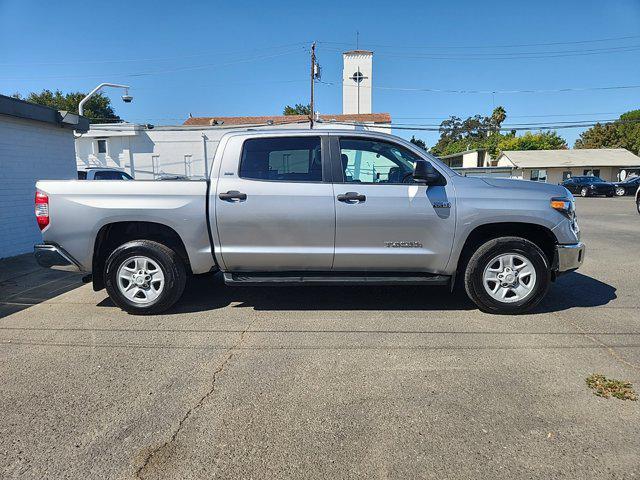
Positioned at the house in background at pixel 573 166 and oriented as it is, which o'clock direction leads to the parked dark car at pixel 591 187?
The parked dark car is roughly at 12 o'clock from the house in background.

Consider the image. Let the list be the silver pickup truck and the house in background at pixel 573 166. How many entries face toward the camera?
1

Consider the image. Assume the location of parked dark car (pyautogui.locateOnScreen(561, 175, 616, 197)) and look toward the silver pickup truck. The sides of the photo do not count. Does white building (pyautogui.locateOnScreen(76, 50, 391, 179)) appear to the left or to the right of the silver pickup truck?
right

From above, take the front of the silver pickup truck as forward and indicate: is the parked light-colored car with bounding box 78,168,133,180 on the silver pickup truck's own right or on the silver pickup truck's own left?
on the silver pickup truck's own left

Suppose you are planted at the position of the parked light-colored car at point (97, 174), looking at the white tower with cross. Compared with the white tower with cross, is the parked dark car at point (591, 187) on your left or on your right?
right

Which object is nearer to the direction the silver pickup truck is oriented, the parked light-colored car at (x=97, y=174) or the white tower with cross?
the white tower with cross

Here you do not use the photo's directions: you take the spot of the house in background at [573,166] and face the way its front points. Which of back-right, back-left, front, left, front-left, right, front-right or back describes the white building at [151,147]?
front-right

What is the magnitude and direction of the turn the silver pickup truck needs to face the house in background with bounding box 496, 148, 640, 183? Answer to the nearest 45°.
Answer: approximately 45° to its left

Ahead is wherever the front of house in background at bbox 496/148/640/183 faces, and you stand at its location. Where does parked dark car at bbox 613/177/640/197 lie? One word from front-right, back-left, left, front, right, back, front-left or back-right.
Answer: front

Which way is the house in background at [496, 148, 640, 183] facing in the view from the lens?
facing the viewer

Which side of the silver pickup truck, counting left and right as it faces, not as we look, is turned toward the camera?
right

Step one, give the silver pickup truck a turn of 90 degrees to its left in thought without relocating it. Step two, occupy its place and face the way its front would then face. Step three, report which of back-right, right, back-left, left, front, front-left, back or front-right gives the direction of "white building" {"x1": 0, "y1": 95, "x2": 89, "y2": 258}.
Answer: front-left

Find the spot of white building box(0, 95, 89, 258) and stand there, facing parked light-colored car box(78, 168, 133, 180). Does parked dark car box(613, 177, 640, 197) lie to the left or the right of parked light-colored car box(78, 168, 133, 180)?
right

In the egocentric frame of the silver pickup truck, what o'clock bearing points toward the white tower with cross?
The white tower with cross is roughly at 9 o'clock from the silver pickup truck.
